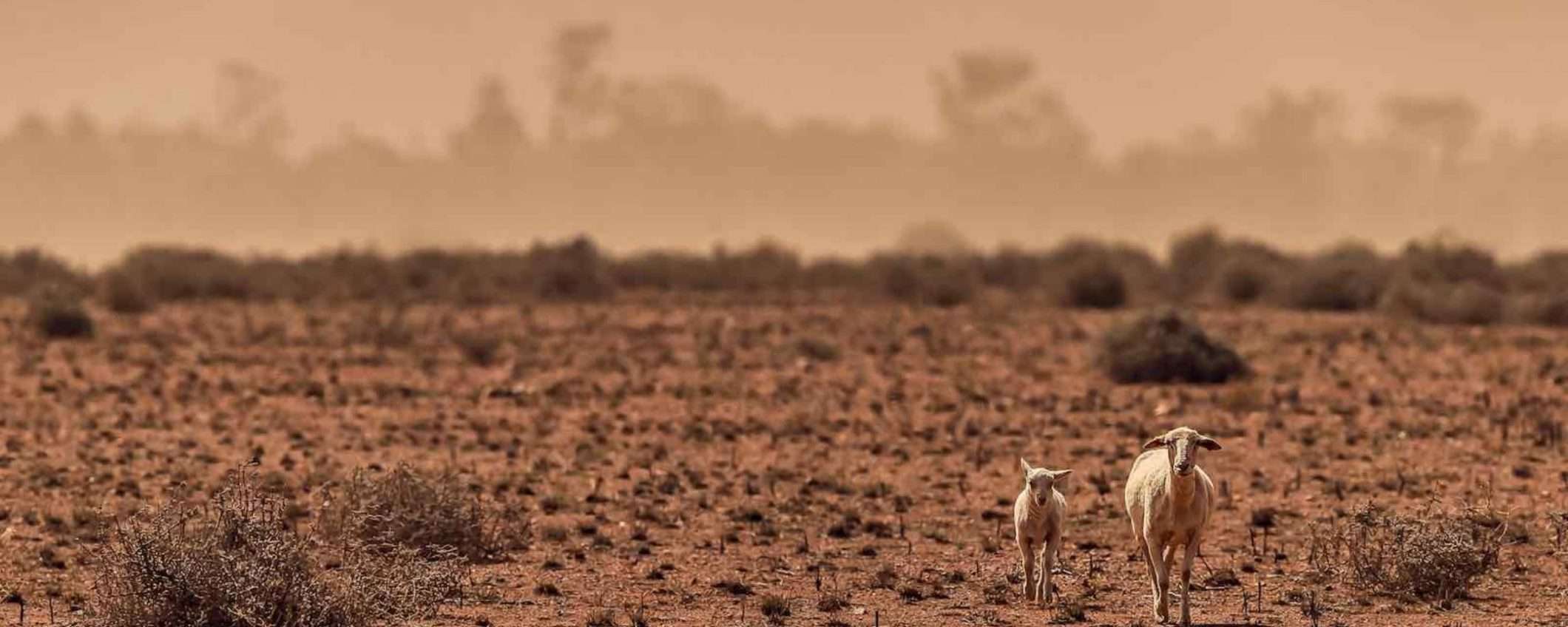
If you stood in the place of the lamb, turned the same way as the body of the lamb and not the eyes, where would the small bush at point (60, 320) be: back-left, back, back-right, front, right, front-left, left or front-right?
back-right

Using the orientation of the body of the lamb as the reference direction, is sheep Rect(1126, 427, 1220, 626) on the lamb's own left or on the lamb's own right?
on the lamb's own left

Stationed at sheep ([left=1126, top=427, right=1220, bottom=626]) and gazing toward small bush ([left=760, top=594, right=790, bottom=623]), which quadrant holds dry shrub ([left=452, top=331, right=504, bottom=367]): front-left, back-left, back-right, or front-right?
front-right

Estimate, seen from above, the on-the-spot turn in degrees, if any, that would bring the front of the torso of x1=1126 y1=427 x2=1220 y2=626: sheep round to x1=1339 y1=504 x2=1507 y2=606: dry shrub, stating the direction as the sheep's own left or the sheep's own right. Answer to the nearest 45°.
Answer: approximately 135° to the sheep's own left

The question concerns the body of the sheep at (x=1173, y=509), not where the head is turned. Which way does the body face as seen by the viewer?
toward the camera

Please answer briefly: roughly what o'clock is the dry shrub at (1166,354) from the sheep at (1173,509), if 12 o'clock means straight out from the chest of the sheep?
The dry shrub is roughly at 6 o'clock from the sheep.

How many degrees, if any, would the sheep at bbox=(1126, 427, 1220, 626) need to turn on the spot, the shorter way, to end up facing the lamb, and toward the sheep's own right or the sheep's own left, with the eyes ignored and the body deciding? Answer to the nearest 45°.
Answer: approximately 135° to the sheep's own right

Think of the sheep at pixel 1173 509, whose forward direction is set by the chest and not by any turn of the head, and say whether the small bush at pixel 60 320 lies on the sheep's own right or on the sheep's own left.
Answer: on the sheep's own right

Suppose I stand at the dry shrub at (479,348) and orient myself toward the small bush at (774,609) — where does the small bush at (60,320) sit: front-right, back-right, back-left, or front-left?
back-right

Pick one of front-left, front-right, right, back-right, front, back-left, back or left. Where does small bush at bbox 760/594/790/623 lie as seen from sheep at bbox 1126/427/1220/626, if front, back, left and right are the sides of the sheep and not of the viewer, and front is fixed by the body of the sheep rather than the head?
right

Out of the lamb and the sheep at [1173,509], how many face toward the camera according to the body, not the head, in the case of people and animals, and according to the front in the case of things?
2

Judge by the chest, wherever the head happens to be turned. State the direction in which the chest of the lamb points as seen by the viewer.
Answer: toward the camera

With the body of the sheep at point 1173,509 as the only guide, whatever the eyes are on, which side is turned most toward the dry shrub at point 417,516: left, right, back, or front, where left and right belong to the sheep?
right
